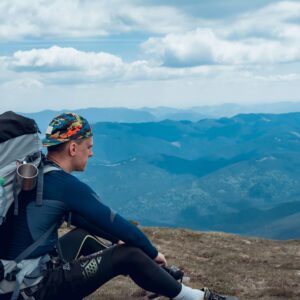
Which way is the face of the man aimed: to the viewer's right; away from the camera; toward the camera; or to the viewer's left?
to the viewer's right

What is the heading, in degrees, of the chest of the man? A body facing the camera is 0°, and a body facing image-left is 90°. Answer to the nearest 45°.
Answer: approximately 270°

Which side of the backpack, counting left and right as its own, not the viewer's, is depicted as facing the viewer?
left
